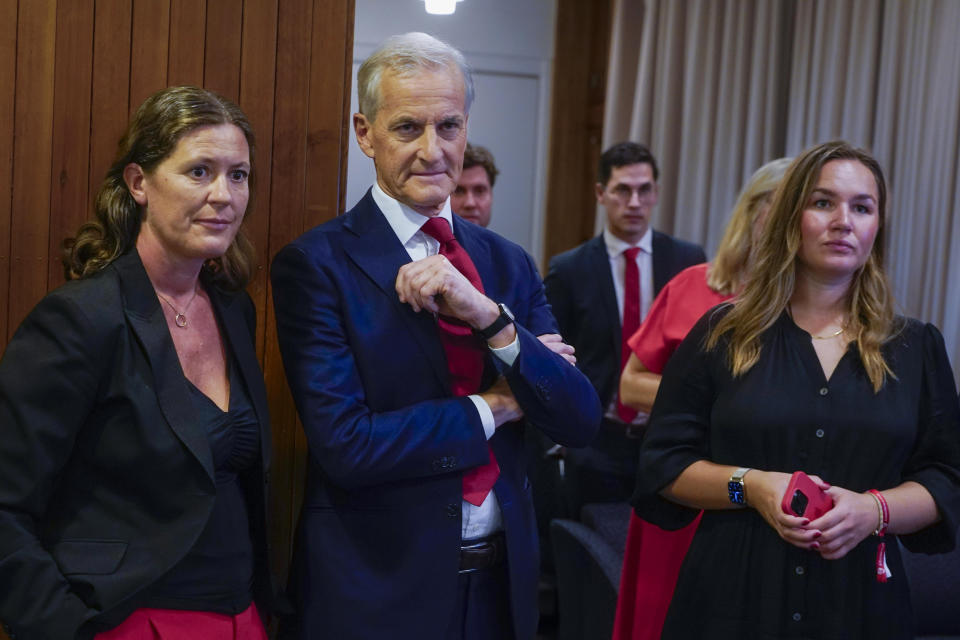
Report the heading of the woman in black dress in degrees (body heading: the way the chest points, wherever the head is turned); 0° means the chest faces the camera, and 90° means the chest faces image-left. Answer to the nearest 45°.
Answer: approximately 0°

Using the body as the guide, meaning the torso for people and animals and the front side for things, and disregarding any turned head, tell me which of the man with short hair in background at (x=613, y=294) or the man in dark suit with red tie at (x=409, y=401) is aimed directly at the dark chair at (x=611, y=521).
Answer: the man with short hair in background

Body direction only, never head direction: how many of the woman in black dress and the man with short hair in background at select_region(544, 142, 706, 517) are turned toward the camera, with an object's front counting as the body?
2

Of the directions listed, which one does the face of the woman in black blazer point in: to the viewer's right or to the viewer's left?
to the viewer's right

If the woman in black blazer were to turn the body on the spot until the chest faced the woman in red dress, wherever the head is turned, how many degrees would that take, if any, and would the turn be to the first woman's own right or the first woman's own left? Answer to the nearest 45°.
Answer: approximately 90° to the first woman's own left
